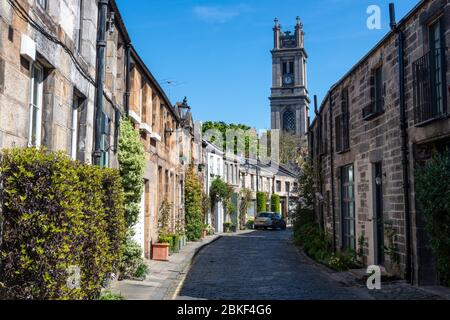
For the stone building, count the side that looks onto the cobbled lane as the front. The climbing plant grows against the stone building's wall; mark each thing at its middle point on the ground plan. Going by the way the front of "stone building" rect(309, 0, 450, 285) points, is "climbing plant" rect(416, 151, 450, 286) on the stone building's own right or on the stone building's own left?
on the stone building's own left

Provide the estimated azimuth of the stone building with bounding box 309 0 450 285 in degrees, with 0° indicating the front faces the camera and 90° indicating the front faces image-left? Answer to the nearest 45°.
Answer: approximately 45°

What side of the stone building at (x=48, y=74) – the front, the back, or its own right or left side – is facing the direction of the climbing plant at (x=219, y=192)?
left

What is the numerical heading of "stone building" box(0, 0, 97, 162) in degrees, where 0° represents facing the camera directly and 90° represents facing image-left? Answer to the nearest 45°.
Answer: approximately 315°

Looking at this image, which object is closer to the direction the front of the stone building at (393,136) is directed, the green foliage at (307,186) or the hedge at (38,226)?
the hedge

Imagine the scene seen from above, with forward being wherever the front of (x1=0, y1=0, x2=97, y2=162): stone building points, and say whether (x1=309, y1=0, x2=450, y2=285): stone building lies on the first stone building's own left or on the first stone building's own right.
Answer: on the first stone building's own left

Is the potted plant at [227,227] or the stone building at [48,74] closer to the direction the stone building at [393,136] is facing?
the stone building

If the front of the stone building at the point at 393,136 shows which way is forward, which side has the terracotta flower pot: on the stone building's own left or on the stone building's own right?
on the stone building's own right

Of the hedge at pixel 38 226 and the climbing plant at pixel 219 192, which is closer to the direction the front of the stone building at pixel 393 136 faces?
the hedge

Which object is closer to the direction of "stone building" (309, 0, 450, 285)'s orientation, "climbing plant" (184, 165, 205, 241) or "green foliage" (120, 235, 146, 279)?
the green foliage

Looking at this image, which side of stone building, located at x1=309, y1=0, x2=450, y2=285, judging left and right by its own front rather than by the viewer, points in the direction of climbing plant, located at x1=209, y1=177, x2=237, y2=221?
right
